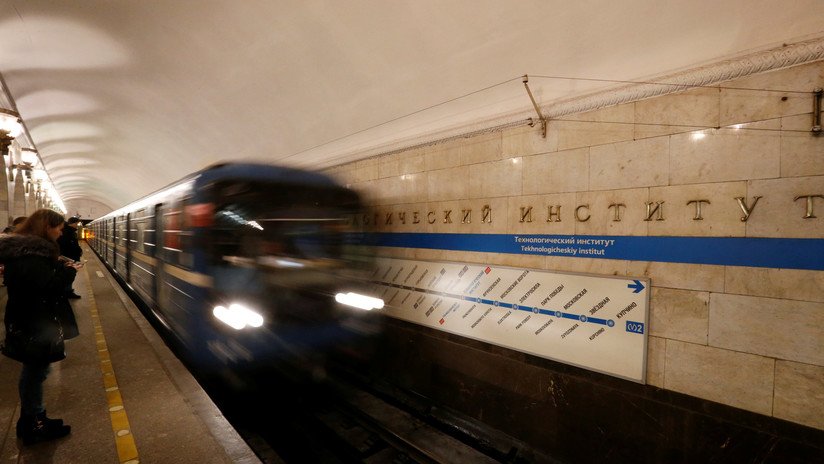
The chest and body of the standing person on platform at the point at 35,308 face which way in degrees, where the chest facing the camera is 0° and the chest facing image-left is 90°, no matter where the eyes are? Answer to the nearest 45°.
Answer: approximately 270°

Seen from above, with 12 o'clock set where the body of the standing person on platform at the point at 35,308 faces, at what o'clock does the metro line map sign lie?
The metro line map sign is roughly at 1 o'clock from the standing person on platform.

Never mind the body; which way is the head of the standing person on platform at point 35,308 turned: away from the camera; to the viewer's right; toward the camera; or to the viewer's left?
to the viewer's right

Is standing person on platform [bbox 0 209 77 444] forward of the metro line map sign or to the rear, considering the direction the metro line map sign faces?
forward

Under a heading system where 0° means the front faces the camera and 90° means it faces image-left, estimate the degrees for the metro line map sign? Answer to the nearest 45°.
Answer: approximately 45°

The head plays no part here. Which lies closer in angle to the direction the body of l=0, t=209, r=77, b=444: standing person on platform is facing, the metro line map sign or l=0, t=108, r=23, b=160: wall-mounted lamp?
the metro line map sign

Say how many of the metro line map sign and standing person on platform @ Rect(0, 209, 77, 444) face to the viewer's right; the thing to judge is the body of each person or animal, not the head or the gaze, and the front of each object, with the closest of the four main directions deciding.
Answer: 1

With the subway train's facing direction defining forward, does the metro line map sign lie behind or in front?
in front

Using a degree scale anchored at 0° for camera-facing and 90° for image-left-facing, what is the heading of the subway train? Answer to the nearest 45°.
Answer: approximately 315°

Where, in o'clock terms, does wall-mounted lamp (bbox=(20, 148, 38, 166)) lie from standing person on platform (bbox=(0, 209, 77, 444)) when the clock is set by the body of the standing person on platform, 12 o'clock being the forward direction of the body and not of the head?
The wall-mounted lamp is roughly at 9 o'clock from the standing person on platform.

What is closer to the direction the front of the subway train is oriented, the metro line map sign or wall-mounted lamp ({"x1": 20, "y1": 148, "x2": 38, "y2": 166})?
the metro line map sign

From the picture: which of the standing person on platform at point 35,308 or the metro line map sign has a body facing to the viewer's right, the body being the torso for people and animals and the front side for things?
the standing person on platform

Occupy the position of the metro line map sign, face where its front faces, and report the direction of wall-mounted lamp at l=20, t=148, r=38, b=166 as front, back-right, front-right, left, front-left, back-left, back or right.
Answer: front-right
